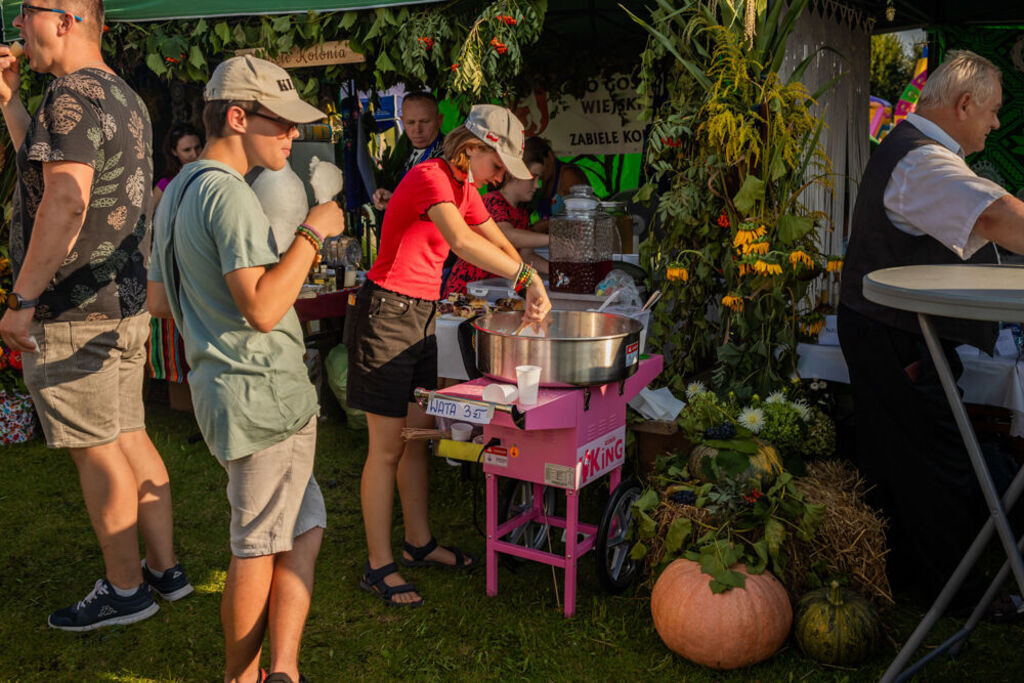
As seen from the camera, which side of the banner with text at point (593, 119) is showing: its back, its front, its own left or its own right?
front

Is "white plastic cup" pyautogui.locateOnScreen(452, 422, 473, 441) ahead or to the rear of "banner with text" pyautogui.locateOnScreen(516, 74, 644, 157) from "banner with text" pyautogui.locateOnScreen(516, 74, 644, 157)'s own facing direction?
ahead

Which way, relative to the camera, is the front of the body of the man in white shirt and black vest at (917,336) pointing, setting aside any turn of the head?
to the viewer's right

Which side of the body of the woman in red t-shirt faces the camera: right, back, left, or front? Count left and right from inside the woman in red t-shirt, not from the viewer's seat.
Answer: right

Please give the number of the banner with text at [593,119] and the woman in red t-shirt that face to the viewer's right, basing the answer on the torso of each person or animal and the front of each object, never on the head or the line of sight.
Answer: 1

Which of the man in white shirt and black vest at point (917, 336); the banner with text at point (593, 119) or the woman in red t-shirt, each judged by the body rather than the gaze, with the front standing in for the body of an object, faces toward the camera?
the banner with text

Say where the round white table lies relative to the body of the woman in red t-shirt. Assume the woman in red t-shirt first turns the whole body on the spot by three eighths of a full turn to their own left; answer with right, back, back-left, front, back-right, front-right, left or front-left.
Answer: back

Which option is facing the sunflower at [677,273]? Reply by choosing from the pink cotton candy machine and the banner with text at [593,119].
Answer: the banner with text

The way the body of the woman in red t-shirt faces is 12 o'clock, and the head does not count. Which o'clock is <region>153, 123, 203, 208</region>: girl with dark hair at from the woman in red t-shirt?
The girl with dark hair is roughly at 8 o'clock from the woman in red t-shirt.

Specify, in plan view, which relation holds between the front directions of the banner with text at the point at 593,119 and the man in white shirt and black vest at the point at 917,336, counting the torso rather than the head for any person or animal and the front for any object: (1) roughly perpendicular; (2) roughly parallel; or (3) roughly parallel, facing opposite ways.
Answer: roughly perpendicular

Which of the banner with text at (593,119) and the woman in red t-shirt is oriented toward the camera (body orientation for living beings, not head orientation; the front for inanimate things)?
the banner with text

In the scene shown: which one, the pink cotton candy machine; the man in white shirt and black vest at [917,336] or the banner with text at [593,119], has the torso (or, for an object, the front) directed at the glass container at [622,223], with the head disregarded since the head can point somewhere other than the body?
the banner with text

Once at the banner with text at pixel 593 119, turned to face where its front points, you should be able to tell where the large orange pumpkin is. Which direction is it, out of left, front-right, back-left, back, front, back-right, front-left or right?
front
